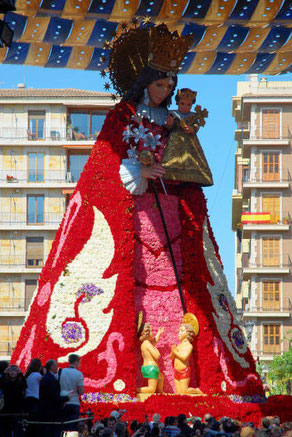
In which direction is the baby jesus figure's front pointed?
toward the camera

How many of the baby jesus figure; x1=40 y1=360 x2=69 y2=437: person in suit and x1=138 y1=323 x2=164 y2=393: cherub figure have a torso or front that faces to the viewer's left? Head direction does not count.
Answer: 0
